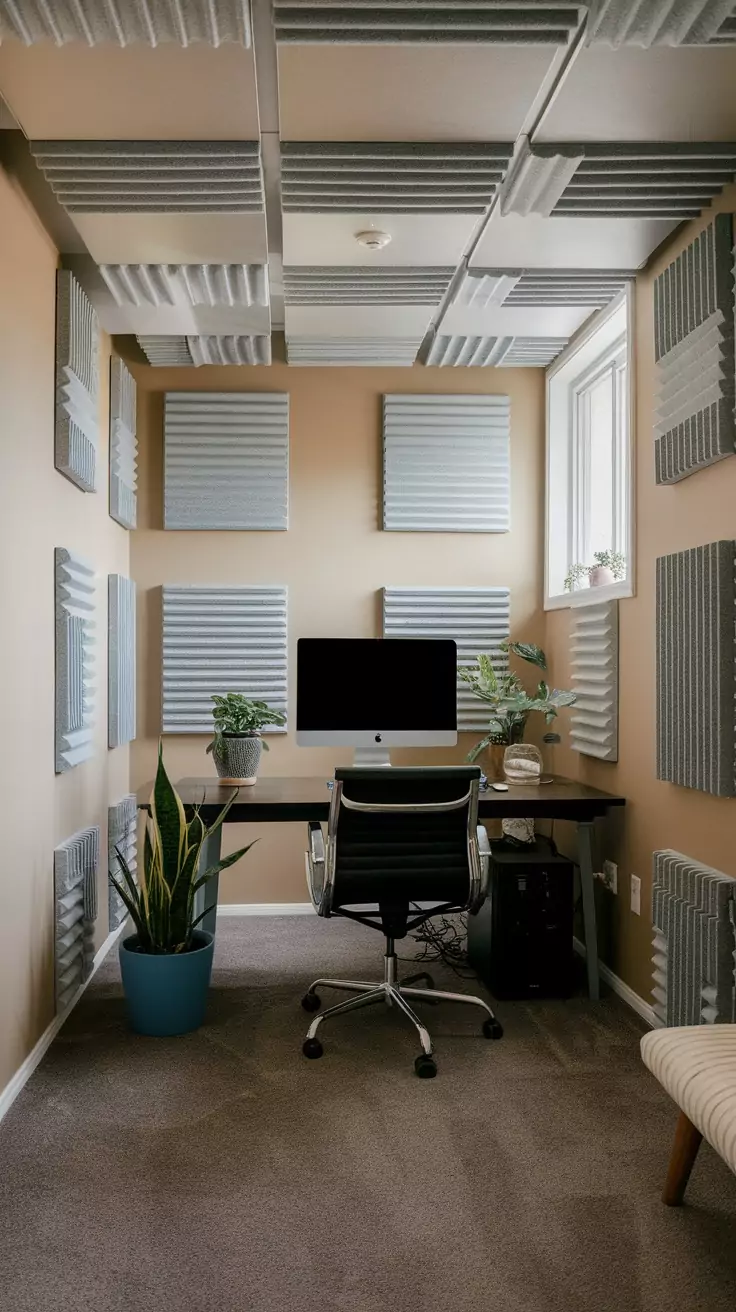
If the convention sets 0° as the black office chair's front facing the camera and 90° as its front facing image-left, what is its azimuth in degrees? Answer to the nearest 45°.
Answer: approximately 180°

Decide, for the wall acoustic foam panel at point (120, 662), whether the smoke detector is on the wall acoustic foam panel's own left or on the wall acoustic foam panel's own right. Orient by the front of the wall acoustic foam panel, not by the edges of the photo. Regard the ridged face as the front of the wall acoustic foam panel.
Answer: on the wall acoustic foam panel's own right

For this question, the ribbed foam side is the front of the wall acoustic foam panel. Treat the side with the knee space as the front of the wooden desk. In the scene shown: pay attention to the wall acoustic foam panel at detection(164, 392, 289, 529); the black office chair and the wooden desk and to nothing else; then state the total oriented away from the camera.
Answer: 1

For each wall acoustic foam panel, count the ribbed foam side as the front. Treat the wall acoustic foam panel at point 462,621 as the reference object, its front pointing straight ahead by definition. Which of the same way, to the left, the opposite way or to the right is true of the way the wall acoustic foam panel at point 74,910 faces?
to the left

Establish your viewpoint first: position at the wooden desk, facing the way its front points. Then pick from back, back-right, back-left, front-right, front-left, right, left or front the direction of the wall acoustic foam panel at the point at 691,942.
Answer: front-left

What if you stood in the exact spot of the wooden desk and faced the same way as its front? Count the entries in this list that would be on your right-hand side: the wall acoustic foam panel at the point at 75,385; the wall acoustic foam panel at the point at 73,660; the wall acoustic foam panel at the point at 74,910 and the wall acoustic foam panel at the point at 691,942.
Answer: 3

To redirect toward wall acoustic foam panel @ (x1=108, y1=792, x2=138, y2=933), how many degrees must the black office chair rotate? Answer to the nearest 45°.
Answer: approximately 45° to its left

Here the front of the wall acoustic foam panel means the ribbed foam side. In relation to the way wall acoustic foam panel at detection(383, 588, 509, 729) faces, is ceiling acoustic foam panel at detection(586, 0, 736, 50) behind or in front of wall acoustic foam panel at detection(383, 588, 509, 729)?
in front

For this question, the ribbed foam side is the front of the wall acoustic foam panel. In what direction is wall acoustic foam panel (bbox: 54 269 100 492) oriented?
to the viewer's right

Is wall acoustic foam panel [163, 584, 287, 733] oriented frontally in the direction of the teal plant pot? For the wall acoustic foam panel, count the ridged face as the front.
yes

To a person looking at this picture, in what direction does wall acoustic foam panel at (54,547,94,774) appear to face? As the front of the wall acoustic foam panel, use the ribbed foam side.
facing to the right of the viewer

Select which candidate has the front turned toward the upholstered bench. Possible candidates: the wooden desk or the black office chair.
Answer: the wooden desk
